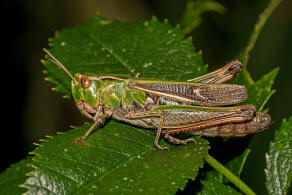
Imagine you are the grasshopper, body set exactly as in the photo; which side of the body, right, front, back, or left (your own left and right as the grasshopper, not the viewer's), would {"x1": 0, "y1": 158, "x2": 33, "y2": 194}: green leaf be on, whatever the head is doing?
front

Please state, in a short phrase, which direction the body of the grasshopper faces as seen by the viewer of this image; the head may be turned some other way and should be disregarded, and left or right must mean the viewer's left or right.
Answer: facing to the left of the viewer

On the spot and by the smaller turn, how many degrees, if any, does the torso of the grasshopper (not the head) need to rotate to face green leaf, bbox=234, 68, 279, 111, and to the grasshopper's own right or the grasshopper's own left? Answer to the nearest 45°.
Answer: approximately 180°

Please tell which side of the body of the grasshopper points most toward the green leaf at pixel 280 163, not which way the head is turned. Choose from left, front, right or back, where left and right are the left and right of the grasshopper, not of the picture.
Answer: back

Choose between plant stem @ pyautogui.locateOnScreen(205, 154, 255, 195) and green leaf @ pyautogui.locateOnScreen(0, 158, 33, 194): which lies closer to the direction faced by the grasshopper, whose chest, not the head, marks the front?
the green leaf

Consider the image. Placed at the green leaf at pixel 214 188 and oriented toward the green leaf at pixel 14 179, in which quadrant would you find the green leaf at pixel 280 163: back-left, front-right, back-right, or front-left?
back-right

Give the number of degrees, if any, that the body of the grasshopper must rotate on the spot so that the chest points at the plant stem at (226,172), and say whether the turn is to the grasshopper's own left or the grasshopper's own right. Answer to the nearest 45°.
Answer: approximately 135° to the grasshopper's own left
